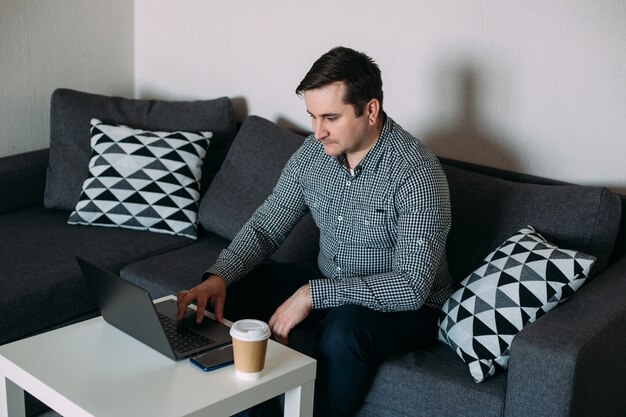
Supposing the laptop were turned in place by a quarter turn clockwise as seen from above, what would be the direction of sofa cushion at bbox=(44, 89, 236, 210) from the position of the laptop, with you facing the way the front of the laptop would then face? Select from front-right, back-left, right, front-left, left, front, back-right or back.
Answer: back-left

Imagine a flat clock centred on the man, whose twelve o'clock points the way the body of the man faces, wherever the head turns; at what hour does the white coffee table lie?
The white coffee table is roughly at 12 o'clock from the man.

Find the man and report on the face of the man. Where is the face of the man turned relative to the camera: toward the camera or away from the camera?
toward the camera

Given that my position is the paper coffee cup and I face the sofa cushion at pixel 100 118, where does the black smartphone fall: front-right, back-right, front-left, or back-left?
front-left

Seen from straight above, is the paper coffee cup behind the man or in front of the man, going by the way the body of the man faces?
in front

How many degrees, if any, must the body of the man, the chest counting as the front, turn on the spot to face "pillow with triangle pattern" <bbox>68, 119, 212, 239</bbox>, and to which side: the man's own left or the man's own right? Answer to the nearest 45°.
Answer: approximately 90° to the man's own right

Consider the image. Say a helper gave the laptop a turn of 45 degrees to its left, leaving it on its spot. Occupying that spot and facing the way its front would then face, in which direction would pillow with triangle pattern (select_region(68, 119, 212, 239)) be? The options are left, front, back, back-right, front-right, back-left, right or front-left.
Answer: front

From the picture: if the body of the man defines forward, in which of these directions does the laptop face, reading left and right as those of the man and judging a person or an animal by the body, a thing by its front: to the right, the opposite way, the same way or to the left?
the opposite way

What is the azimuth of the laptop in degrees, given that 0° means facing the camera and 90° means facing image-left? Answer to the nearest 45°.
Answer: approximately 225°

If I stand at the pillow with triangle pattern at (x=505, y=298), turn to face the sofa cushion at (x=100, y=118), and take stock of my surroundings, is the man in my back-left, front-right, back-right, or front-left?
front-left

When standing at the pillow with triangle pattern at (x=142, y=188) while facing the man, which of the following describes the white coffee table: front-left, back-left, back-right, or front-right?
front-right

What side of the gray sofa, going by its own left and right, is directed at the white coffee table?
front

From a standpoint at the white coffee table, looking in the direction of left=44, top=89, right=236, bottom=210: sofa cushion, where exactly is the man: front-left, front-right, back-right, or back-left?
front-right

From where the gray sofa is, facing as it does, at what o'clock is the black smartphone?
The black smartphone is roughly at 11 o'clock from the gray sofa.

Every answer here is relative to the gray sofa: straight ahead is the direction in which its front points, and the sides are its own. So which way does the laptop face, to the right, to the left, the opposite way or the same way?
the opposite way

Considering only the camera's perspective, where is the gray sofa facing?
facing the viewer and to the left of the viewer

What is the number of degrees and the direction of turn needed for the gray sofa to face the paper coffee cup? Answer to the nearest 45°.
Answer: approximately 45° to its left
